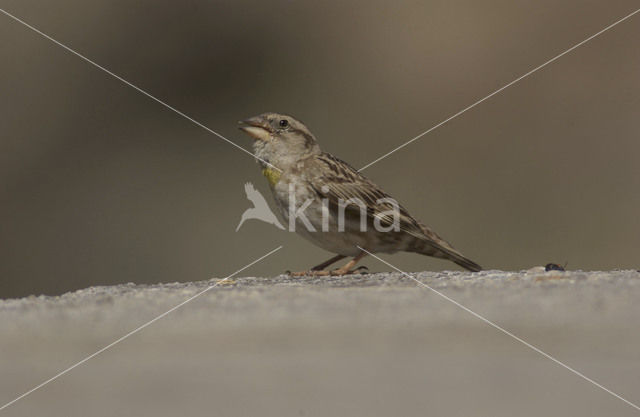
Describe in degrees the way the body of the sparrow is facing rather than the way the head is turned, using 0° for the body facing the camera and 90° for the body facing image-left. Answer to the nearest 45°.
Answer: approximately 90°
